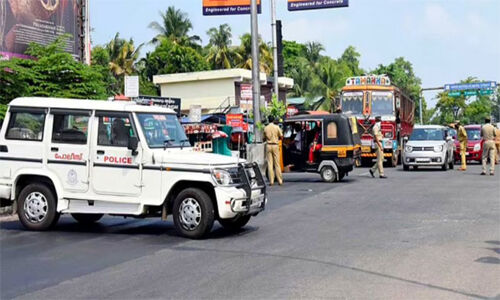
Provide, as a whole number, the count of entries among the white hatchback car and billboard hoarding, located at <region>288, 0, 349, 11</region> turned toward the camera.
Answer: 2

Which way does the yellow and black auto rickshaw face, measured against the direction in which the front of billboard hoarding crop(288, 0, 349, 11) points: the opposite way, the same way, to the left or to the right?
to the right

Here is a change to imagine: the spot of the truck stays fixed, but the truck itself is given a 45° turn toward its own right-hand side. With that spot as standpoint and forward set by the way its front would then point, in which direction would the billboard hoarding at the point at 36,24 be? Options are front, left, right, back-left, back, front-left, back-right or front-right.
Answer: front

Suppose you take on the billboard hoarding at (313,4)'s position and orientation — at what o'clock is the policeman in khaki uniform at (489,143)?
The policeman in khaki uniform is roughly at 9 o'clock from the billboard hoarding.

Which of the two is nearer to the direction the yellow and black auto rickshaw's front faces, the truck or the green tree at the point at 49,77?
the green tree

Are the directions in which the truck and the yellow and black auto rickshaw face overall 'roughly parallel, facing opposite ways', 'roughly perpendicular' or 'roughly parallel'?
roughly perpendicular

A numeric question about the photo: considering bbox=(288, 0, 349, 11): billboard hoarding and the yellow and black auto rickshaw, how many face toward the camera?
1

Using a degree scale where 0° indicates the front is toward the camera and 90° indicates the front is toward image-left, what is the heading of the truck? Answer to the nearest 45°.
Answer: approximately 0°

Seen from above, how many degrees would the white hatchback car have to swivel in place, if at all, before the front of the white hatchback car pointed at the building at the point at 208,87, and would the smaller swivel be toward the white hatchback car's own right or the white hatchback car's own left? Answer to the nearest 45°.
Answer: approximately 135° to the white hatchback car's own right

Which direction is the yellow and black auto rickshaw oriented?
to the viewer's left

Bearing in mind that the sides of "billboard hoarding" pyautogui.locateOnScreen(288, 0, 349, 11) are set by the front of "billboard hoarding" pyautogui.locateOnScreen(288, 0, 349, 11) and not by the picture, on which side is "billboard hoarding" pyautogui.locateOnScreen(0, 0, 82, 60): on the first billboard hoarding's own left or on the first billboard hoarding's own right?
on the first billboard hoarding's own right

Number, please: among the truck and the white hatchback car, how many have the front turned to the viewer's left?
0
